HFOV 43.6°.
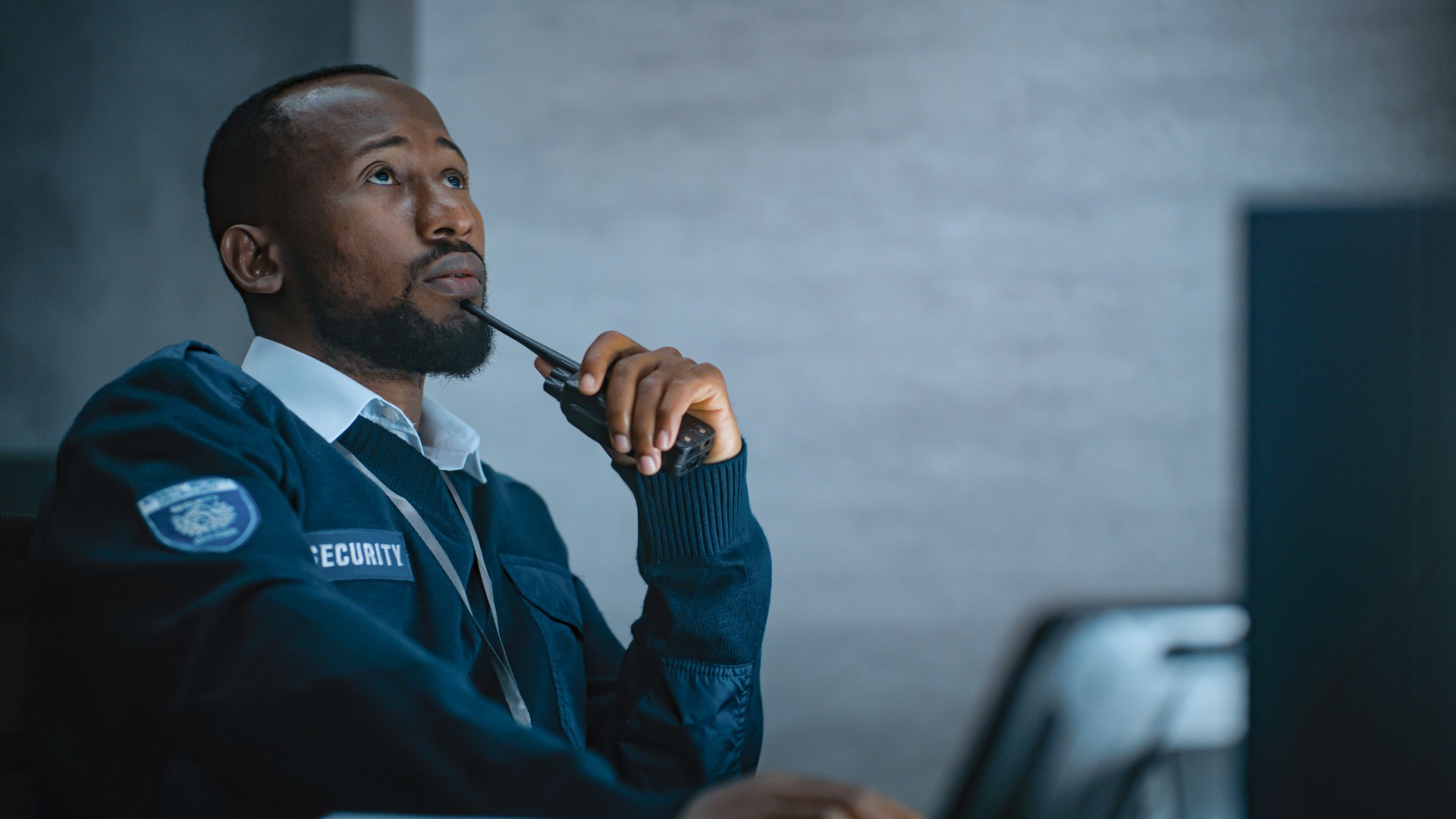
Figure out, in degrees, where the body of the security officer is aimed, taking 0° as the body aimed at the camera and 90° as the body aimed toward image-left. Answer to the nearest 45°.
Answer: approximately 315°

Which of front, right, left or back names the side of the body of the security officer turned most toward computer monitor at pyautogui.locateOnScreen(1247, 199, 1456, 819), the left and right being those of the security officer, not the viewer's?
front
